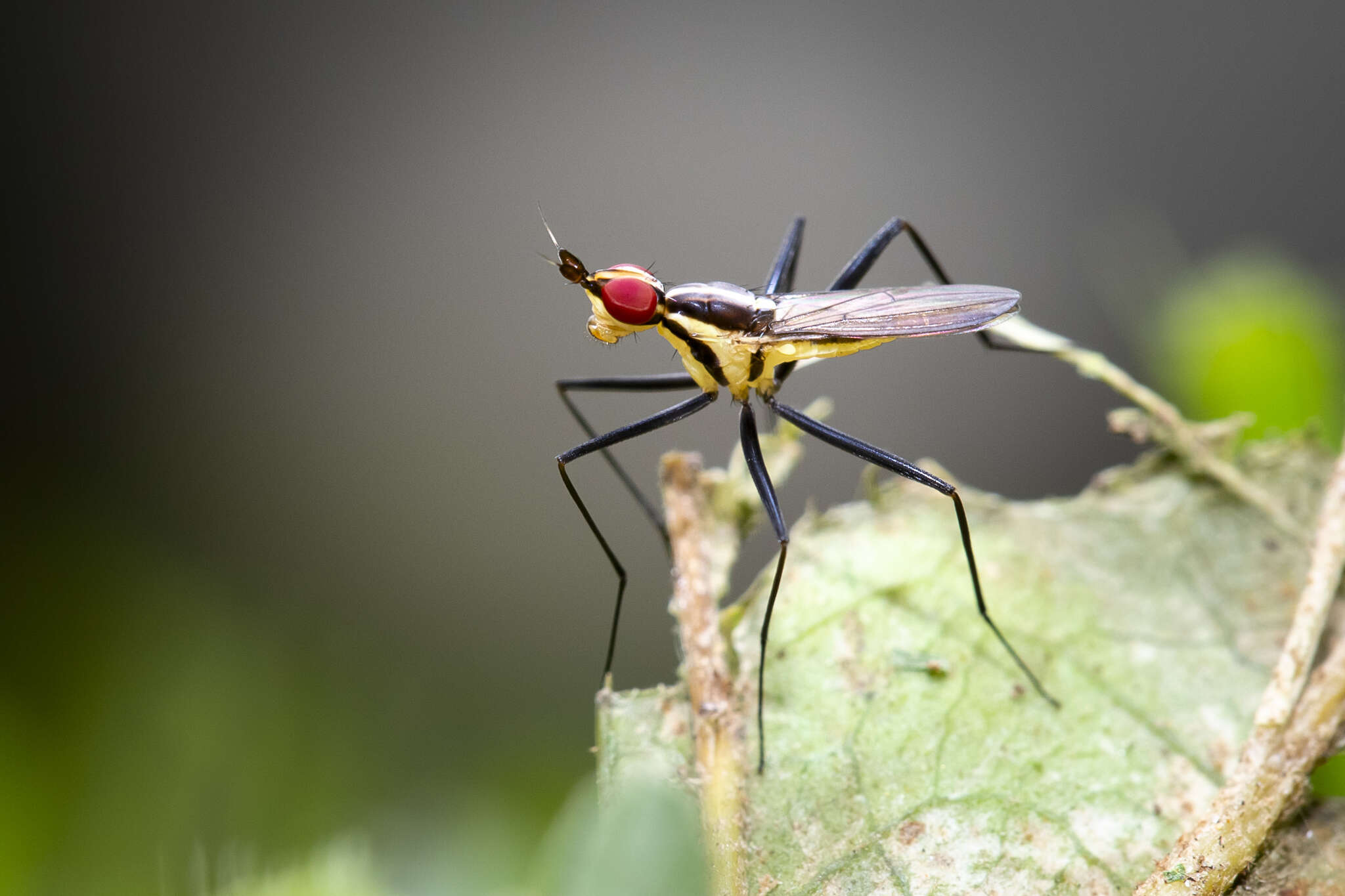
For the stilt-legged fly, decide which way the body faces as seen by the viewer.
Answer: to the viewer's left

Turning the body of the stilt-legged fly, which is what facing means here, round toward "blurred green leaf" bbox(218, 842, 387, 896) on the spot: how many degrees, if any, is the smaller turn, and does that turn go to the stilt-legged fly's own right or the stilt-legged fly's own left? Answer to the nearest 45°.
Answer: approximately 45° to the stilt-legged fly's own left

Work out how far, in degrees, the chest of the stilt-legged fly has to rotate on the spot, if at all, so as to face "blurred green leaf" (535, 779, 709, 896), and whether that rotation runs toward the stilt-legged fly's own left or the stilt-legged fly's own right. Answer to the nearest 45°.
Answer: approximately 90° to the stilt-legged fly's own left

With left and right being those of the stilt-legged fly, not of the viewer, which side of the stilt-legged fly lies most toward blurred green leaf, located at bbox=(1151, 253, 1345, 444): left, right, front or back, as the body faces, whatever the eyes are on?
back
